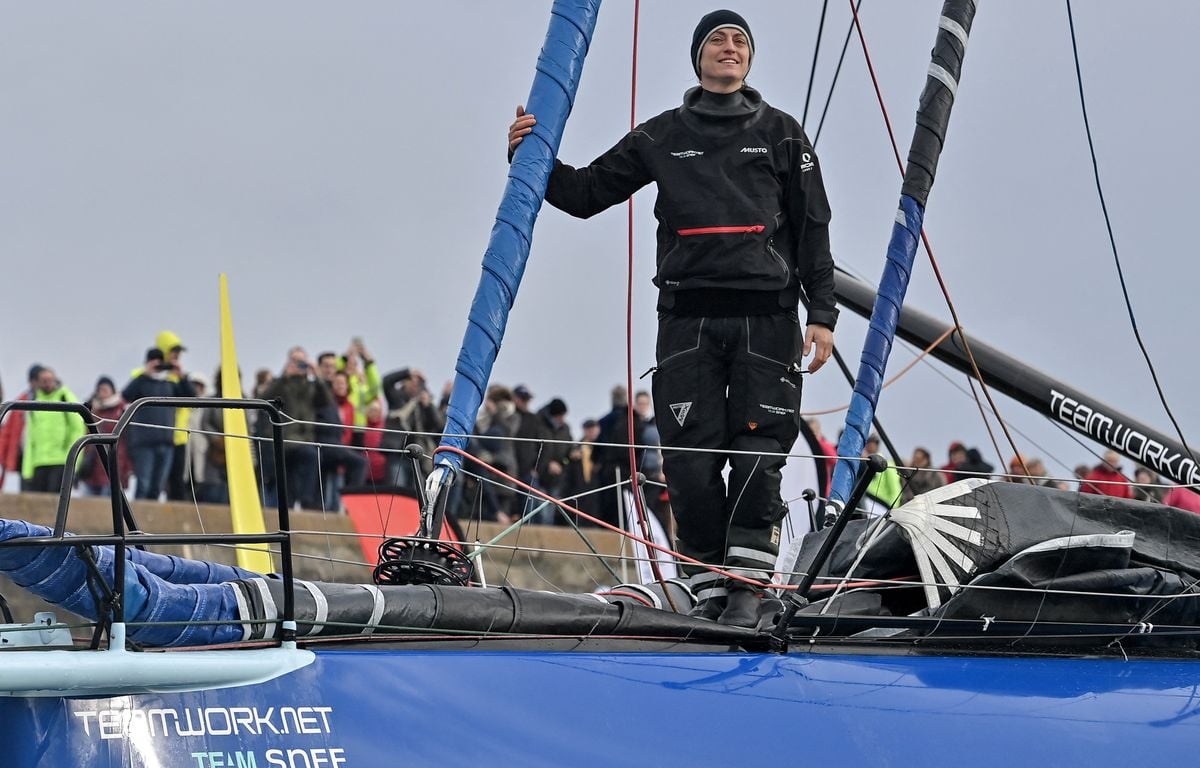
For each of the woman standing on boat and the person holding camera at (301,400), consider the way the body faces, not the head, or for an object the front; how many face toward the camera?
2

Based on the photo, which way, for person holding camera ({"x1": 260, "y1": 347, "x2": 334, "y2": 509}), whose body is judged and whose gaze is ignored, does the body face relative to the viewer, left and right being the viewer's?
facing the viewer

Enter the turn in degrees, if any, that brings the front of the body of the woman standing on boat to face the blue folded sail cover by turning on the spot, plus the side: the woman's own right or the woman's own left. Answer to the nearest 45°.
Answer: approximately 45° to the woman's own right

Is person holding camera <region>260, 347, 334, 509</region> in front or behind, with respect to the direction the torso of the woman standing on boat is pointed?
behind

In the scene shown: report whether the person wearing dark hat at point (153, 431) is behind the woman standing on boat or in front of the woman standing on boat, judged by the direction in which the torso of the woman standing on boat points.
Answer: behind

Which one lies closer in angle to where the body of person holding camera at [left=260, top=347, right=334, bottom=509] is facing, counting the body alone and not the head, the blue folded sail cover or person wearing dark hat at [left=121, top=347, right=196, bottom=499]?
the blue folded sail cover

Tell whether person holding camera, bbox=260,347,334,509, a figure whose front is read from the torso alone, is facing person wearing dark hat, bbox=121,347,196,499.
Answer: no

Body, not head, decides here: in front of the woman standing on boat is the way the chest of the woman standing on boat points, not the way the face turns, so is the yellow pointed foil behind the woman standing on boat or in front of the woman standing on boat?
behind

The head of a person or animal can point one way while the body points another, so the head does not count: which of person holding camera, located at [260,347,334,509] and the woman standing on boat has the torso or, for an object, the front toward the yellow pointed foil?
the person holding camera

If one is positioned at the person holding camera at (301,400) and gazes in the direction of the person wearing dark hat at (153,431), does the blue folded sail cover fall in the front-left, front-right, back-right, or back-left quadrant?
front-left

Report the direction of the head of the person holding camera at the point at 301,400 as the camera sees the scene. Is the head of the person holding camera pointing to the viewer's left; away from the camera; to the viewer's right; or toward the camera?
toward the camera

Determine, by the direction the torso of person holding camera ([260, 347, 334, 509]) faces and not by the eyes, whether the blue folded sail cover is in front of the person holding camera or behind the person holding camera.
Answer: in front

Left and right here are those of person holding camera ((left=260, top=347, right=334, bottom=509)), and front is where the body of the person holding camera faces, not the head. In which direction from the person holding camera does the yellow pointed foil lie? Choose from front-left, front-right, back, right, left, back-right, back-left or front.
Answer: front

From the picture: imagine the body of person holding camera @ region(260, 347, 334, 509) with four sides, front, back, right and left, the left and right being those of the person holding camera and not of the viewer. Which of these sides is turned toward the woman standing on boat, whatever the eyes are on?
front

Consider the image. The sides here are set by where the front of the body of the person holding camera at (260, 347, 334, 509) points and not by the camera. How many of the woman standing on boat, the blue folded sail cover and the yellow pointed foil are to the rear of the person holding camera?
0

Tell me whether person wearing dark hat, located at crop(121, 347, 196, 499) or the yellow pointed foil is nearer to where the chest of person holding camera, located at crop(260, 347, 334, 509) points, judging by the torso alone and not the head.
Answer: the yellow pointed foil

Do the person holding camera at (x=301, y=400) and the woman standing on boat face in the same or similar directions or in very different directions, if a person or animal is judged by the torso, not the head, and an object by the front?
same or similar directions
